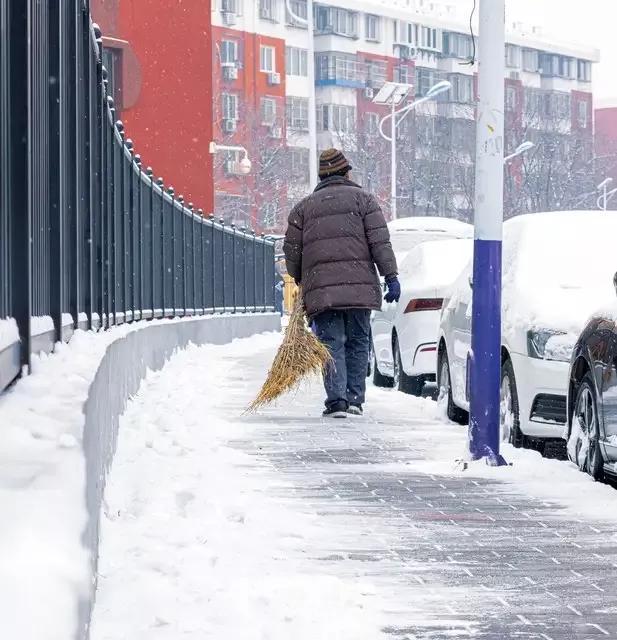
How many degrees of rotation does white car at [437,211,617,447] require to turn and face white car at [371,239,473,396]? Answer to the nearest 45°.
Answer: approximately 135° to its left

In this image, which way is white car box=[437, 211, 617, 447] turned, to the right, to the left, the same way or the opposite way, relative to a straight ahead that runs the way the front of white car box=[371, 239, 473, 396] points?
the opposite way

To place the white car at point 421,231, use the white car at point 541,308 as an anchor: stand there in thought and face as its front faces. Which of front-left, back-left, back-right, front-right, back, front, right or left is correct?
back-left

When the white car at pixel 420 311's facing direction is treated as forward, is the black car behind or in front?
behind

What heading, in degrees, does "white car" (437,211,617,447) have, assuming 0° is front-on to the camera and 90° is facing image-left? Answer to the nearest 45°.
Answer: approximately 315°

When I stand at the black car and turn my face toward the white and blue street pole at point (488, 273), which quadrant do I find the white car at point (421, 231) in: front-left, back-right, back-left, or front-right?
front-right

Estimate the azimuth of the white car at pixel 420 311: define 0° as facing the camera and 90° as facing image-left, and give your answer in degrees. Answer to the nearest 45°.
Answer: approximately 135°

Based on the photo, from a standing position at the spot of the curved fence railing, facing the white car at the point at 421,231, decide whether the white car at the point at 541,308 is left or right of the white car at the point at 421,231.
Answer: right

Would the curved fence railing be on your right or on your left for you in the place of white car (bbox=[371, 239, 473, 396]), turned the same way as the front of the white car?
on your left

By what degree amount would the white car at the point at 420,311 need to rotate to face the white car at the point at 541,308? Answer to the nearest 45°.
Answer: approximately 135° to its left

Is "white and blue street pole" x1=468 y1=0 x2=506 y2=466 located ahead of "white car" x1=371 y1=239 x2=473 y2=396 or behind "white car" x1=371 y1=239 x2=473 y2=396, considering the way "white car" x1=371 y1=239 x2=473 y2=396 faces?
behind

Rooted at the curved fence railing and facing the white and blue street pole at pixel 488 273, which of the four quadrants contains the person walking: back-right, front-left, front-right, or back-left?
front-left

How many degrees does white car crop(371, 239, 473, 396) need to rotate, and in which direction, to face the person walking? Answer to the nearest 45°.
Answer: approximately 135° to its left
